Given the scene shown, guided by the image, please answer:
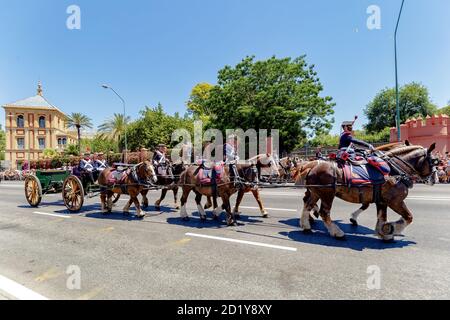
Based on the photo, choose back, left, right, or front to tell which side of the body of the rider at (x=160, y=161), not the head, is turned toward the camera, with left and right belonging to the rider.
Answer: right

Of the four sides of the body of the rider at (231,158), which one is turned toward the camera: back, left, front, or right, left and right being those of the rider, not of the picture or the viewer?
right

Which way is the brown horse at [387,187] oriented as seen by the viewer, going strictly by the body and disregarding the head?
to the viewer's right

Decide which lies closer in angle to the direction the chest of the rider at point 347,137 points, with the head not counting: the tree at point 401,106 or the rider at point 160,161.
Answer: the tree

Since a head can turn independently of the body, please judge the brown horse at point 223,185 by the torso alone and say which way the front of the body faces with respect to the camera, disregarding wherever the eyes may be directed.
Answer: to the viewer's right

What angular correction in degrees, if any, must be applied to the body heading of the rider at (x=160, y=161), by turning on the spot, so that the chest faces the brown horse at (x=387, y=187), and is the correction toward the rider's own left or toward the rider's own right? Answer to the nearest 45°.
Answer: approximately 45° to the rider's own right
